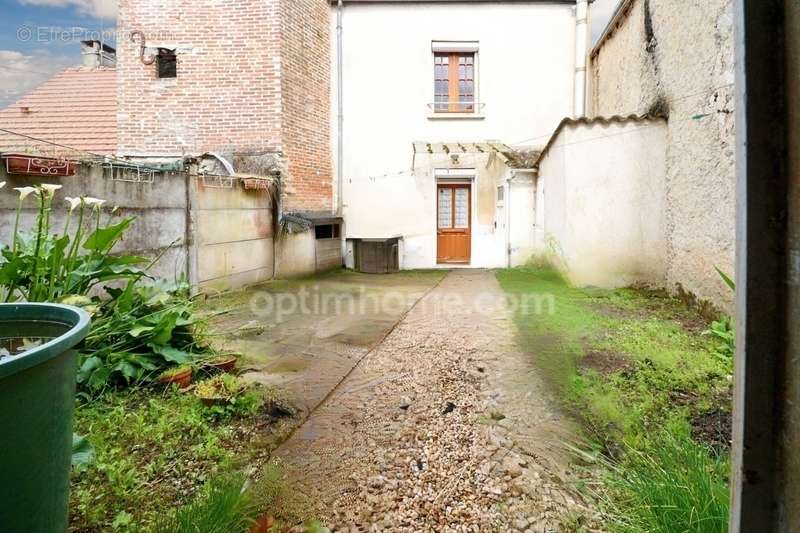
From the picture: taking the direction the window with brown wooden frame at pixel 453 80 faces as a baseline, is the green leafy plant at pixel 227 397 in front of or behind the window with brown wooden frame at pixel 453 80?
in front

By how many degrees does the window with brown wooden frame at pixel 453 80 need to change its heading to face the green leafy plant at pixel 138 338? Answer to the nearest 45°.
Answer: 0° — it already faces it

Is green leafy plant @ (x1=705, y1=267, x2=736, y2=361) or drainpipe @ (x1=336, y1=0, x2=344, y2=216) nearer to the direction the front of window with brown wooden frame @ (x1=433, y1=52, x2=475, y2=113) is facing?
the green leafy plant

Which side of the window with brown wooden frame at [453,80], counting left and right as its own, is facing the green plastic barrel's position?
front

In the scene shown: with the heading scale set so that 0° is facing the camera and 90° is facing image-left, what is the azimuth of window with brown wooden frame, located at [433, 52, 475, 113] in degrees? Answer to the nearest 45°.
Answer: approximately 0°

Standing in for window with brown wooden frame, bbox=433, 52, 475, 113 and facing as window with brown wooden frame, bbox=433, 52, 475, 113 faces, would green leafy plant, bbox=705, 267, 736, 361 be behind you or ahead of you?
ahead

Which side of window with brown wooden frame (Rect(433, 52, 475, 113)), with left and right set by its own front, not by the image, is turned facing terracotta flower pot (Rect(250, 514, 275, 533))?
front

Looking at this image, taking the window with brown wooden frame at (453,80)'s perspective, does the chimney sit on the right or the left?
on its right

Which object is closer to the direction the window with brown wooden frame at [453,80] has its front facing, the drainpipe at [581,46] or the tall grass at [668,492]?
the tall grass

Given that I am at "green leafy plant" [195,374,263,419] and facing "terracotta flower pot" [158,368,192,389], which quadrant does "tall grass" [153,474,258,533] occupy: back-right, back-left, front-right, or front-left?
back-left

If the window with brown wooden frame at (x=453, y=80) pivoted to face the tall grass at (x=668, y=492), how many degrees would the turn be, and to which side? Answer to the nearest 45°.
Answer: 0° — it already faces it
